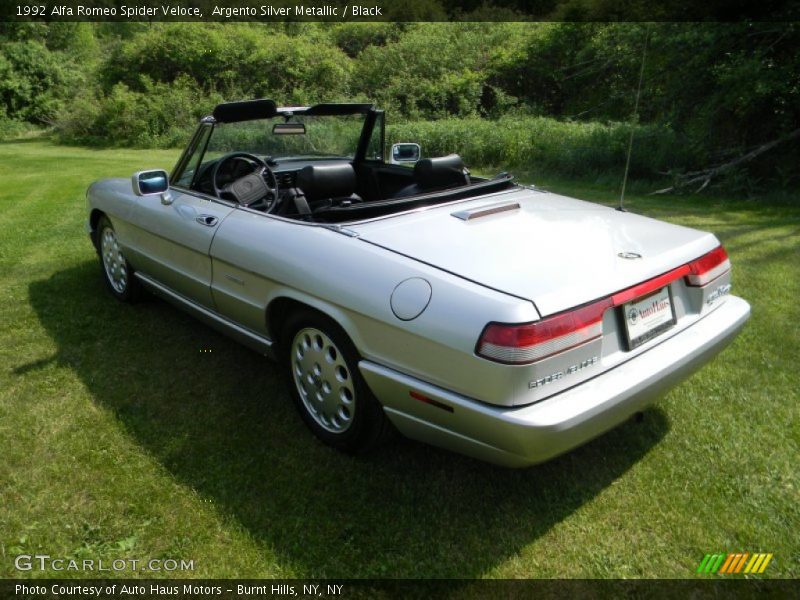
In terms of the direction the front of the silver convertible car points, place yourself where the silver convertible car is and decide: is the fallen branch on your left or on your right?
on your right

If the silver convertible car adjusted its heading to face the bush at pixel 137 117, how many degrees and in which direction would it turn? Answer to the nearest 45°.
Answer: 0° — it already faces it

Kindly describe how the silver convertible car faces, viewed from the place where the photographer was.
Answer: facing away from the viewer and to the left of the viewer

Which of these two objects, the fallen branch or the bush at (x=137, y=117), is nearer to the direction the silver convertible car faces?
the bush
